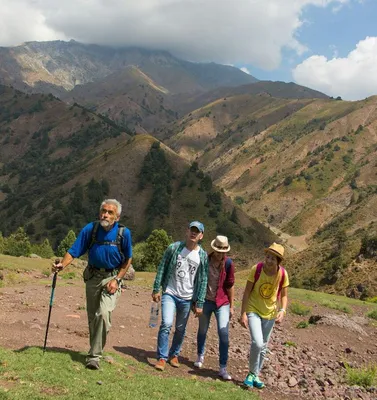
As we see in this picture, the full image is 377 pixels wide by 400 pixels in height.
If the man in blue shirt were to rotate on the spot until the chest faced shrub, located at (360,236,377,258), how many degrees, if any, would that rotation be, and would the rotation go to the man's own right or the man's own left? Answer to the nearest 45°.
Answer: approximately 135° to the man's own left

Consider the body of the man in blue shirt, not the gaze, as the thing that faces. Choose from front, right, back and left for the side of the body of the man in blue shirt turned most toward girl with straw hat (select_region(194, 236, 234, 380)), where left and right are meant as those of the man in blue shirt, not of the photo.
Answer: left

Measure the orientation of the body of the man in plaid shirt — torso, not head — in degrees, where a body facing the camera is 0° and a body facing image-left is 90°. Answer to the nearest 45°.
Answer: approximately 0°
